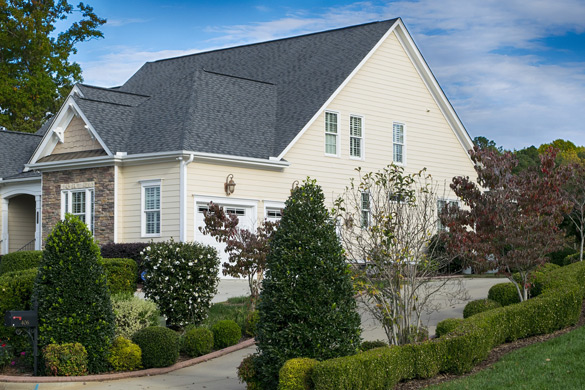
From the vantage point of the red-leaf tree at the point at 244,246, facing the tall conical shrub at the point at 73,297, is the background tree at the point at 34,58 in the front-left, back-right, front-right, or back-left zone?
back-right

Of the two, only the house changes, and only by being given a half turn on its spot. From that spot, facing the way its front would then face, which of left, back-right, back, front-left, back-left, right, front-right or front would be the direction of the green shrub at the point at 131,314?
back-right

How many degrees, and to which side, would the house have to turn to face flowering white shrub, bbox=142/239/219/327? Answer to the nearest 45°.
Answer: approximately 45° to its left

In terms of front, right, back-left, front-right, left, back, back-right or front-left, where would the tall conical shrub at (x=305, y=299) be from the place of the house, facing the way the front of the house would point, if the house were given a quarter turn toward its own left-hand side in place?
front-right

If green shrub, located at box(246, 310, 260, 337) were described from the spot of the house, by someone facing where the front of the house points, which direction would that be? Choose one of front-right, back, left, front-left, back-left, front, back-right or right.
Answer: front-left

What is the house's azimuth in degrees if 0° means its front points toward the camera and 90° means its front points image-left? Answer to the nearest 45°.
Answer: approximately 45°

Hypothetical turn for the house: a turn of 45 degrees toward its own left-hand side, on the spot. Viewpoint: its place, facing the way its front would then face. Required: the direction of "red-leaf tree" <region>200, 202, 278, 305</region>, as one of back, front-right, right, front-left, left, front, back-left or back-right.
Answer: front

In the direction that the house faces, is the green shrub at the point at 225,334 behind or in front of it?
in front

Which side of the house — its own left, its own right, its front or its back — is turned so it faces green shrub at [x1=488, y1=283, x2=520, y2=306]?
left

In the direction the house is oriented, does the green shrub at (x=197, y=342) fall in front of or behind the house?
in front
